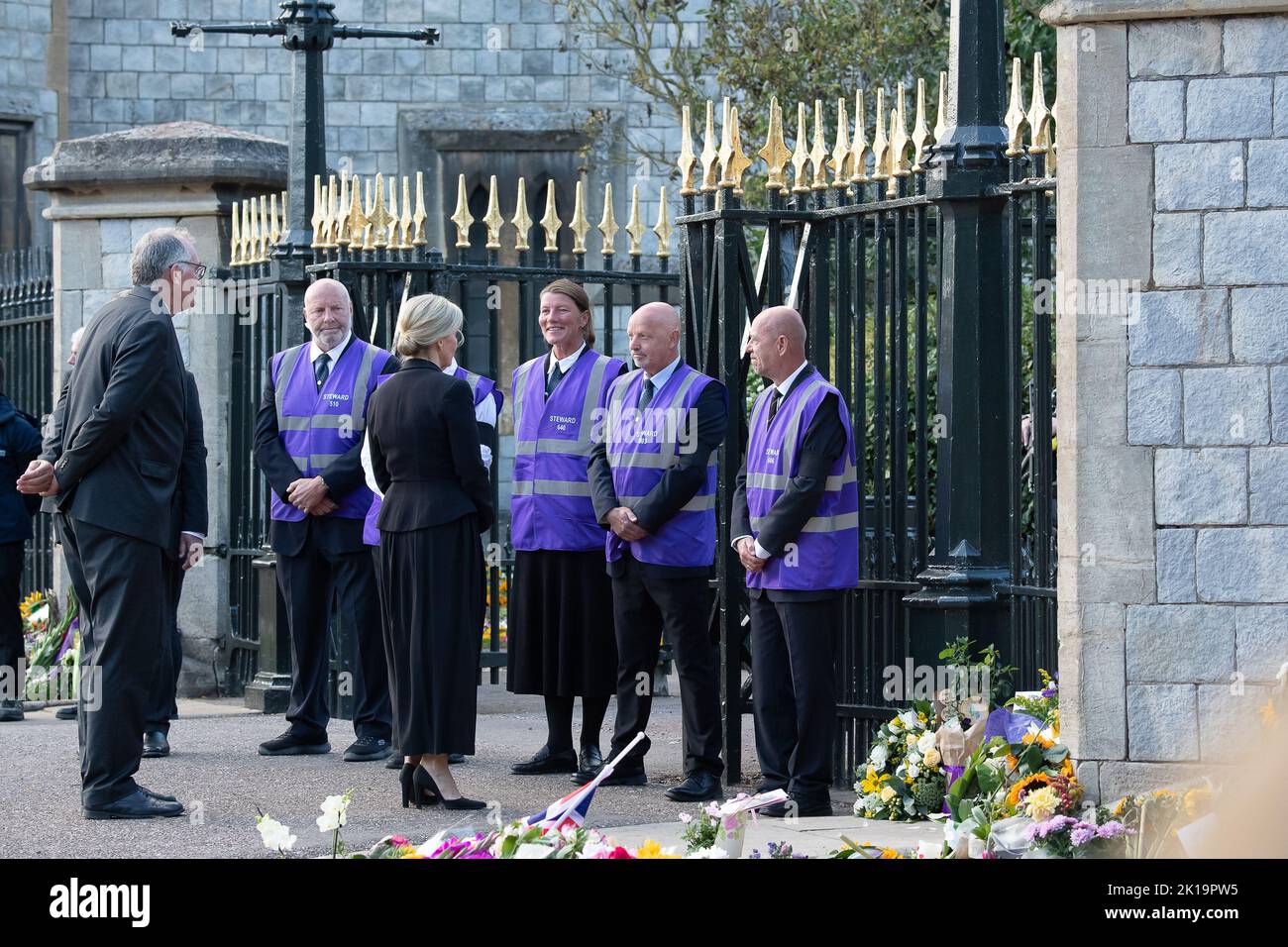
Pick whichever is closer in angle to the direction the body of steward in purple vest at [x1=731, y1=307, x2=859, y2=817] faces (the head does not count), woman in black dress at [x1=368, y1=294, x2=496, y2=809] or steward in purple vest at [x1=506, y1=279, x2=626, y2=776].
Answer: the woman in black dress

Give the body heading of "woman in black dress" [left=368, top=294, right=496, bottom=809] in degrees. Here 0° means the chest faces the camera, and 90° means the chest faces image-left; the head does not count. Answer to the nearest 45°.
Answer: approximately 225°

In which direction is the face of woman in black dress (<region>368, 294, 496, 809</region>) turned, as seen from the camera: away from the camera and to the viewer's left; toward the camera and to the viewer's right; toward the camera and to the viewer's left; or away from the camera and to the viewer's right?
away from the camera and to the viewer's right

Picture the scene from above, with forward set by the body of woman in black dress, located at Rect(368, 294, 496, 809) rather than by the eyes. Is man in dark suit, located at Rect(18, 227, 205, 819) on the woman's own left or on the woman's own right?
on the woman's own left

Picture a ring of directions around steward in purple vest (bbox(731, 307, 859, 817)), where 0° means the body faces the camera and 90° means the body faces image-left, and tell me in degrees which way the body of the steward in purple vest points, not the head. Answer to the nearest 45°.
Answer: approximately 45°

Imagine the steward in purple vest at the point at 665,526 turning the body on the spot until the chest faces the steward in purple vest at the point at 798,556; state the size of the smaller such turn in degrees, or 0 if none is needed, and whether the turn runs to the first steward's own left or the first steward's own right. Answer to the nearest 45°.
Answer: approximately 90° to the first steward's own left

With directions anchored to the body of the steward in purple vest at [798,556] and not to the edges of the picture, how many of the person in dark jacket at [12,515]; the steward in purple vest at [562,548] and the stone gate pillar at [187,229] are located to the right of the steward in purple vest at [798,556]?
3

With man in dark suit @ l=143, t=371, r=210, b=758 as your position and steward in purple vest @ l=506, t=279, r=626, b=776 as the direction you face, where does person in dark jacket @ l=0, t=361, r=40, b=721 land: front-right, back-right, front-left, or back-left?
back-left

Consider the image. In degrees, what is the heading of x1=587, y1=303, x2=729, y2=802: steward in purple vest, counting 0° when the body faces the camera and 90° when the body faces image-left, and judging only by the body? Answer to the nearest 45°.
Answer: approximately 45°

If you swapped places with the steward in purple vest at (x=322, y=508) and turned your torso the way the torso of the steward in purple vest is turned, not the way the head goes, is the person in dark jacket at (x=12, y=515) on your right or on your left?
on your right

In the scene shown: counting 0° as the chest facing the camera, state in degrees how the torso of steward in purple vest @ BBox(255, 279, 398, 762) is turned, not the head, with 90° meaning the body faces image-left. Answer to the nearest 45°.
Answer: approximately 0°

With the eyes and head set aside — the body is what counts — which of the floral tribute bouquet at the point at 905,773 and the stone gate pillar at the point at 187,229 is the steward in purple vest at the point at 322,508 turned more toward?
the floral tribute bouquet

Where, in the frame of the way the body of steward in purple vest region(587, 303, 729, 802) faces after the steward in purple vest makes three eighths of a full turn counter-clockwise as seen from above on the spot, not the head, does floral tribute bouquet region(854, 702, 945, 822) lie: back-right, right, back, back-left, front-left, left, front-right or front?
front-right
